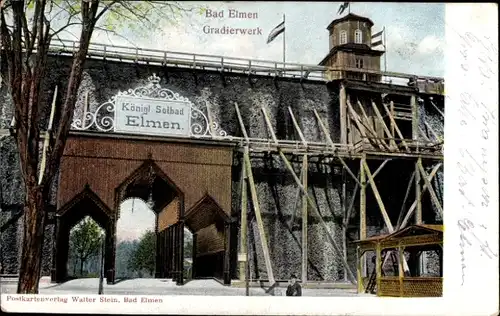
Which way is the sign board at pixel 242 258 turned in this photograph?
toward the camera

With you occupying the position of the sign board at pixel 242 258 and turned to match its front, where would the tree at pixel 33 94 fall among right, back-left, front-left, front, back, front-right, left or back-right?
front-right

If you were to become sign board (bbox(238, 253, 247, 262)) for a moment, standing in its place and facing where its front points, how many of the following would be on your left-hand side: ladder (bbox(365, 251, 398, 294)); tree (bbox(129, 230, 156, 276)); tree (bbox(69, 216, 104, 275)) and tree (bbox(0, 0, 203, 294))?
1

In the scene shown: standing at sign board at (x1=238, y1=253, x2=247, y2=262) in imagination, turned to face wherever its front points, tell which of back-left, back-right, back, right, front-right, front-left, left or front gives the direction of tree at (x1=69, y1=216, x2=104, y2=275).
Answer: right

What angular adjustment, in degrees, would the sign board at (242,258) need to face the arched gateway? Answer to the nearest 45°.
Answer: approximately 90° to its right

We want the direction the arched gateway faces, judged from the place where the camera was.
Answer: facing the viewer

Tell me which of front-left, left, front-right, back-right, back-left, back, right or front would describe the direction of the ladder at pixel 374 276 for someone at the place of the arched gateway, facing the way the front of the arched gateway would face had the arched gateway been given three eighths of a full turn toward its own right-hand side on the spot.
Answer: back-right

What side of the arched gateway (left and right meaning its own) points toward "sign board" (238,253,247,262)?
left

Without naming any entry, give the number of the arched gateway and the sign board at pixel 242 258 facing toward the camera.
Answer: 2

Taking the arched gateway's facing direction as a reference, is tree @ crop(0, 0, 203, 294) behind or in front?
in front

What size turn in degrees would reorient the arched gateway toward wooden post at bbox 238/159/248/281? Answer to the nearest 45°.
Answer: approximately 90° to its left
